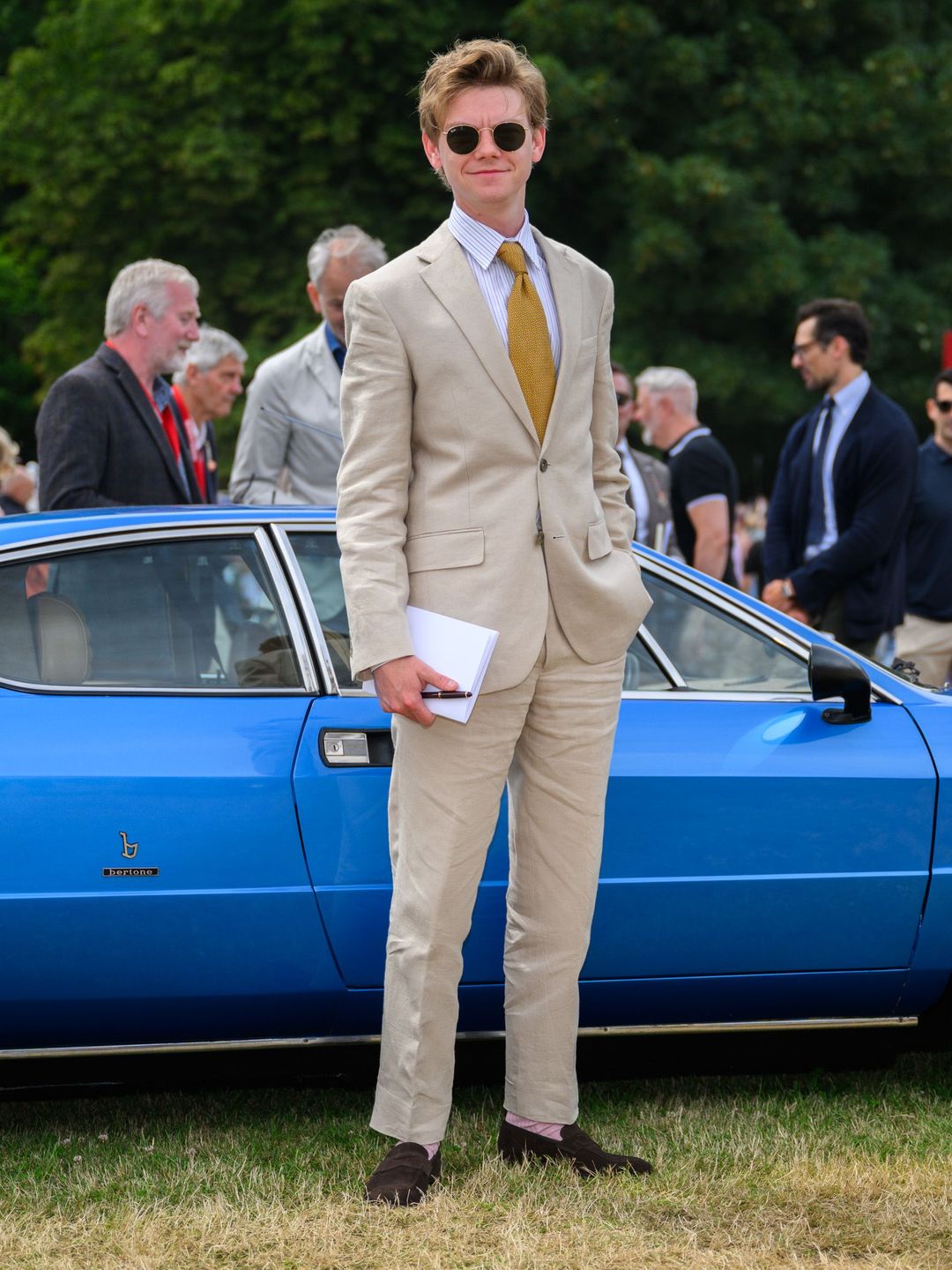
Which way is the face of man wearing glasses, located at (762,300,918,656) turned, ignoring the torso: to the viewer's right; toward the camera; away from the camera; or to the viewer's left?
to the viewer's left

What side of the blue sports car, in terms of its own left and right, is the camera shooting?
right

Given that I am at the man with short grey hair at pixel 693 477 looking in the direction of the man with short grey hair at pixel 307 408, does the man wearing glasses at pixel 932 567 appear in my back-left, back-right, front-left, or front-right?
back-left

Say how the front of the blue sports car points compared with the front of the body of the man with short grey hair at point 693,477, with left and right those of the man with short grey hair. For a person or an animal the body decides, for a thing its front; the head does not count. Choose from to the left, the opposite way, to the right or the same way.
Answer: the opposite way

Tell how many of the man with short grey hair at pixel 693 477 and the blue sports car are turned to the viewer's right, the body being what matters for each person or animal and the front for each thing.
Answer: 1

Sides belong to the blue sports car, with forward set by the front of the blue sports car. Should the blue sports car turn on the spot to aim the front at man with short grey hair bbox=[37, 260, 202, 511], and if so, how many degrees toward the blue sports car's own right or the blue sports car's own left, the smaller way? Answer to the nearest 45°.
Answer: approximately 135° to the blue sports car's own left

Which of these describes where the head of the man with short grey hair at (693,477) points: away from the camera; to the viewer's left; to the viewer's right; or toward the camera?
to the viewer's left

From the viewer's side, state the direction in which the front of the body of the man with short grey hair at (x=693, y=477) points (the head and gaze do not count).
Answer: to the viewer's left

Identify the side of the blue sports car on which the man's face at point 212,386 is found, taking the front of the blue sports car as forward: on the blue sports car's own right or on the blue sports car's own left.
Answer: on the blue sports car's own left

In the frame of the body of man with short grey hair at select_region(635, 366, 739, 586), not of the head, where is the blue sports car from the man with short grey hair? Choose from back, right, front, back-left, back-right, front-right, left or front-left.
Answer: left

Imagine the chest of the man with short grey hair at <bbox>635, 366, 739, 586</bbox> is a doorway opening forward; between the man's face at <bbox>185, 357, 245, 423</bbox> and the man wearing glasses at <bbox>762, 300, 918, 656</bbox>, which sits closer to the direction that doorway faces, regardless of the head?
the man's face
